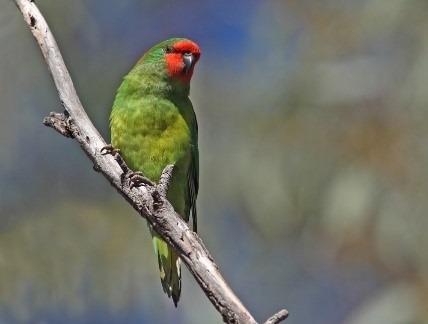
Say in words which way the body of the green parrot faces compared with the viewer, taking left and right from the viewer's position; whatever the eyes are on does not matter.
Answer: facing the viewer and to the left of the viewer
